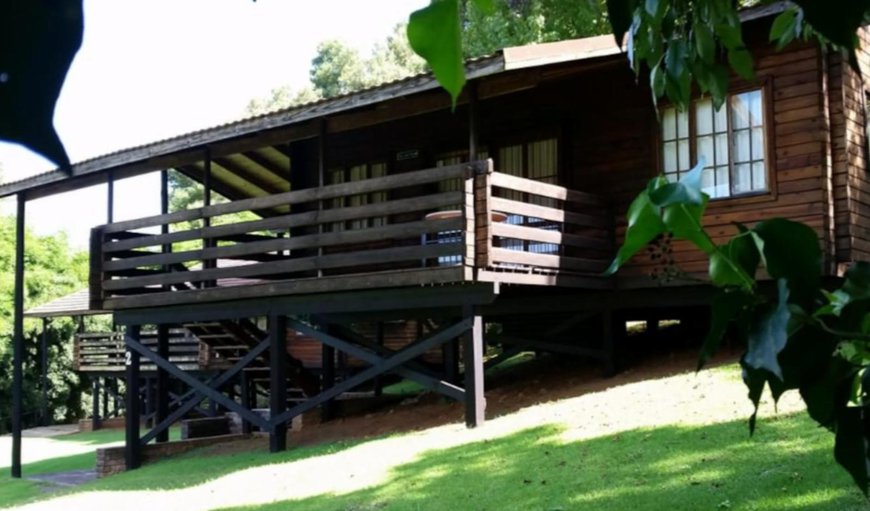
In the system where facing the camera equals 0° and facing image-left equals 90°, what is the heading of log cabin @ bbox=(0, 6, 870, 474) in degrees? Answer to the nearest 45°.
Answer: approximately 45°

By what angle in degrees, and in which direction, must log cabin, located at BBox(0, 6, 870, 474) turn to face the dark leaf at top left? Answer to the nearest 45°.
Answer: approximately 45° to its left

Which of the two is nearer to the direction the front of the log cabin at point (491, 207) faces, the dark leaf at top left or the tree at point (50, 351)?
the dark leaf at top left

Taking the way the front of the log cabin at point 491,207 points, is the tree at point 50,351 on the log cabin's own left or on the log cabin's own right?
on the log cabin's own right
